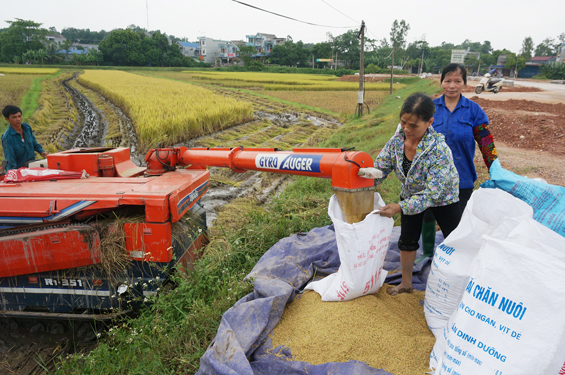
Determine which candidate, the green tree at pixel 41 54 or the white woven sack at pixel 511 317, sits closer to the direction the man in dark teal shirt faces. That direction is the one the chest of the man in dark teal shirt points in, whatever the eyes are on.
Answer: the white woven sack

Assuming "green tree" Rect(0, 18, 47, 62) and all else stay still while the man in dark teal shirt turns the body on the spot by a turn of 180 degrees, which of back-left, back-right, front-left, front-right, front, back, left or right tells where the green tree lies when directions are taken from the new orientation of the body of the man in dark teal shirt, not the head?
front-right

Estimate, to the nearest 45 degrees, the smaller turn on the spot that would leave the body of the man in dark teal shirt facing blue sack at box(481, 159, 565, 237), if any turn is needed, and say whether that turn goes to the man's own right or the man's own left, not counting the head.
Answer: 0° — they already face it

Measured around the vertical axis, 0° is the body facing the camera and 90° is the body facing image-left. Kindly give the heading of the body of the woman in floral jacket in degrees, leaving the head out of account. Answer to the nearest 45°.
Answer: approximately 45°

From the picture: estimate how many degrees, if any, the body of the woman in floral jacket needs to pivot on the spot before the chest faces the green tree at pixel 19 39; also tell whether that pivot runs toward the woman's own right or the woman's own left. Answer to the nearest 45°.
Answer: approximately 90° to the woman's own right

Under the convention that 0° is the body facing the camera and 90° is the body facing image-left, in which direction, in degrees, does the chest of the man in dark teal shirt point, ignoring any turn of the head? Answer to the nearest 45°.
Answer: approximately 315°
